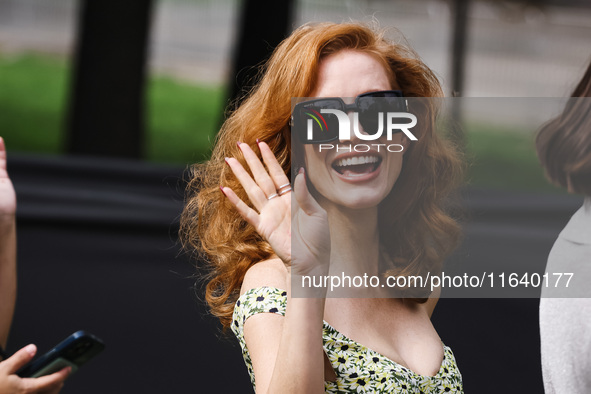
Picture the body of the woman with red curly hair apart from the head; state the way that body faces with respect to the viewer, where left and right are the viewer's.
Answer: facing the viewer and to the right of the viewer
